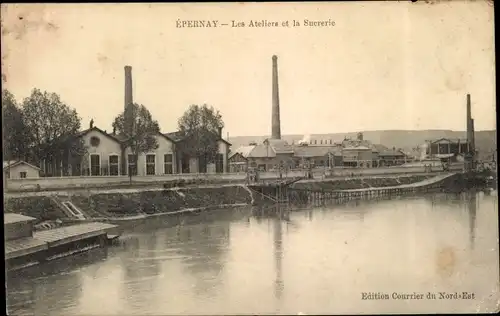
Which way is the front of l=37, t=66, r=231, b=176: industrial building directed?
toward the camera

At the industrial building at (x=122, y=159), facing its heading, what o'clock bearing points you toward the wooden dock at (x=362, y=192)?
The wooden dock is roughly at 9 o'clock from the industrial building.
